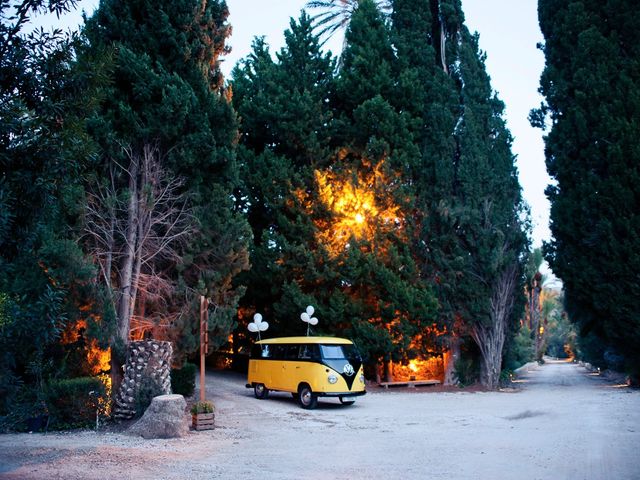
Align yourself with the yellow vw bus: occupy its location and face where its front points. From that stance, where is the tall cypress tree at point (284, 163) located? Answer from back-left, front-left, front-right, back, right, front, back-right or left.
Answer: back-left

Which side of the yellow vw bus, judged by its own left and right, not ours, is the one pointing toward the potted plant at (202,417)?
right

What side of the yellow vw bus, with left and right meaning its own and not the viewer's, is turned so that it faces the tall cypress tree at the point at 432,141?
left

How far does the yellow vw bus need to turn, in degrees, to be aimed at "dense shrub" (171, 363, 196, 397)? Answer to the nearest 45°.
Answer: approximately 135° to its right

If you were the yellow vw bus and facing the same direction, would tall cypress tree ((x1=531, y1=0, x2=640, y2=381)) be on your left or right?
on your left

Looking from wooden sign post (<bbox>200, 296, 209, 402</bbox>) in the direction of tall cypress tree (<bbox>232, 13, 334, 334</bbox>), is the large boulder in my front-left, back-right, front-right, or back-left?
back-left

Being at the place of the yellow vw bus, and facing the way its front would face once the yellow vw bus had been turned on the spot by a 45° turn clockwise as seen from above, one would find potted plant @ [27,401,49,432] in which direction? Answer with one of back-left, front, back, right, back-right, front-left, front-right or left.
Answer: front-right

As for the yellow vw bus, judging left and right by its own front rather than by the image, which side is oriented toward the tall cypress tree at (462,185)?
left

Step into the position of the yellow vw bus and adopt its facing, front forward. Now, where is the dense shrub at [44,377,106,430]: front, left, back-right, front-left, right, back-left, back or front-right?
right

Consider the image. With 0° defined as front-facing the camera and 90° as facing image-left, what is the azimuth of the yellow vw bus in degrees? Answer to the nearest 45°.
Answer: approximately 315°
